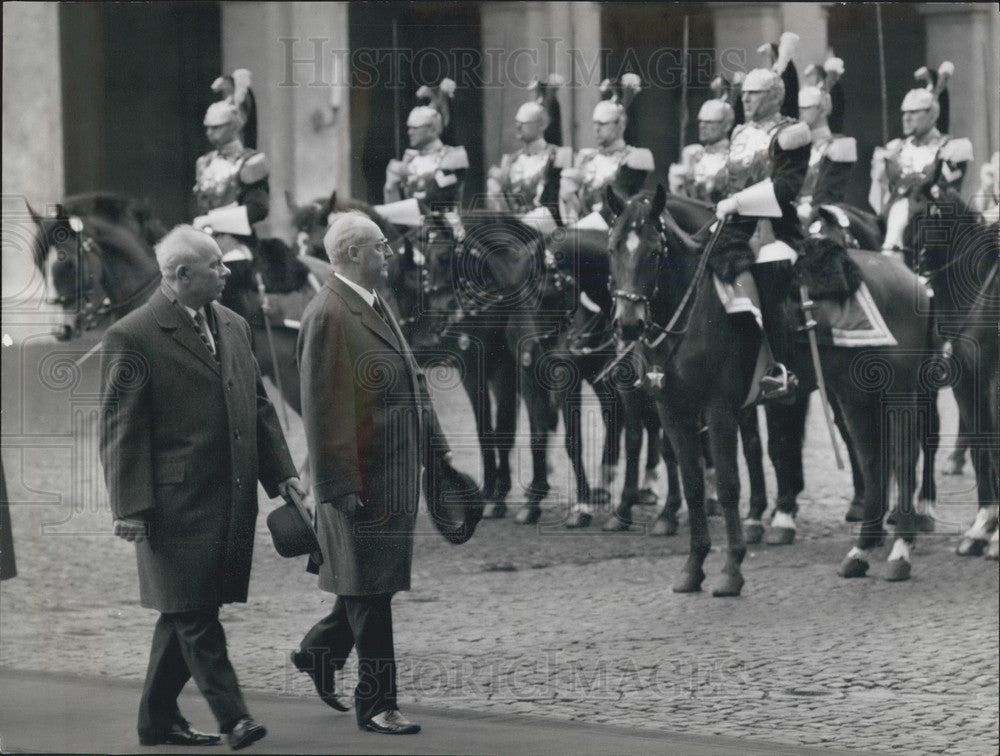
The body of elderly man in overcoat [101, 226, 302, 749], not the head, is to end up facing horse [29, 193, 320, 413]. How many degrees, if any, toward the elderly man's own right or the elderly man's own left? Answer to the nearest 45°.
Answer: approximately 135° to the elderly man's own left

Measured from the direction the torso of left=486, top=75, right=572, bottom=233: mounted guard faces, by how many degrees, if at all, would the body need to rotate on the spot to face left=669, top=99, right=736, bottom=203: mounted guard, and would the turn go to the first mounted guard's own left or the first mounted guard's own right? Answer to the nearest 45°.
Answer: approximately 90° to the first mounted guard's own left

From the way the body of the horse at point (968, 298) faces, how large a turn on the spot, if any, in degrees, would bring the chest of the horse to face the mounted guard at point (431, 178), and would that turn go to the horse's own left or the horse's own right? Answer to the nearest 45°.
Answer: approximately 45° to the horse's own right

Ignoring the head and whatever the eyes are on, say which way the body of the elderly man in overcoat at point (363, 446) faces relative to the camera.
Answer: to the viewer's right

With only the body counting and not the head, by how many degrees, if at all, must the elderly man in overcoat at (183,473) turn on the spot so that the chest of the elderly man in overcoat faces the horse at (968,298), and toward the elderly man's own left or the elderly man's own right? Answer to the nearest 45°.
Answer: approximately 90° to the elderly man's own left

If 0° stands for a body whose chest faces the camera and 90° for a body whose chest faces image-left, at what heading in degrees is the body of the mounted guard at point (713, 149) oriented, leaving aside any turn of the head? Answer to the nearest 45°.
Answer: approximately 45°

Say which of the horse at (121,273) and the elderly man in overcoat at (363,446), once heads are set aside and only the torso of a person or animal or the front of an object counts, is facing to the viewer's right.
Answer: the elderly man in overcoat

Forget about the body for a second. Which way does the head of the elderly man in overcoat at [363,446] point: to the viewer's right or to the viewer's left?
to the viewer's right
